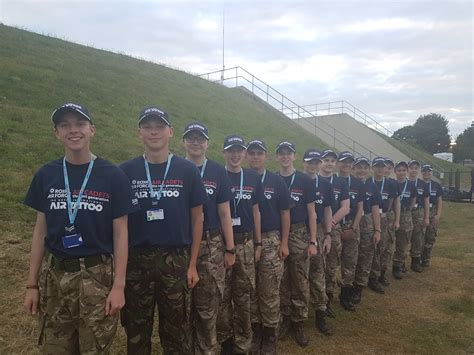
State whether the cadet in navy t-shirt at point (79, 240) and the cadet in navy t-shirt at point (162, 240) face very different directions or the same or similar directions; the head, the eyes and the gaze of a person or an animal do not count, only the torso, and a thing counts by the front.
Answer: same or similar directions

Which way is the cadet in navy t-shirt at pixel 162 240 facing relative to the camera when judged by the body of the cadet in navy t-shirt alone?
toward the camera

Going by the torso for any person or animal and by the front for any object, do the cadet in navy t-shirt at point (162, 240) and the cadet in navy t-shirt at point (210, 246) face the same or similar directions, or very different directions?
same or similar directions

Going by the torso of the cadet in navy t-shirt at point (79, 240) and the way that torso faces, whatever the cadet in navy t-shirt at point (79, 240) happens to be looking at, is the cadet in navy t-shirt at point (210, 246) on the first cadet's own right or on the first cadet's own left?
on the first cadet's own left

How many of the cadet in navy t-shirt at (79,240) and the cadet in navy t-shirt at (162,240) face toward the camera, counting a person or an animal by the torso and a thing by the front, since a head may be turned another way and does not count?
2

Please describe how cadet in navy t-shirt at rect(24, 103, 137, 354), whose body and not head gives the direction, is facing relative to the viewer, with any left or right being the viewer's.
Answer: facing the viewer

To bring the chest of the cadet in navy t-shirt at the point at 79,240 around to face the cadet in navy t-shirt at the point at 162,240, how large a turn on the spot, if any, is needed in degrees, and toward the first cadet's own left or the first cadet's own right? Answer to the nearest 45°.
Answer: approximately 90° to the first cadet's own left

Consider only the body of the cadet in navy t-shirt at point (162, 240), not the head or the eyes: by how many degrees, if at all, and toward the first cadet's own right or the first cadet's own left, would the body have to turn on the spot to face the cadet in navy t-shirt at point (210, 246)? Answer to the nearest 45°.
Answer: approximately 135° to the first cadet's own left

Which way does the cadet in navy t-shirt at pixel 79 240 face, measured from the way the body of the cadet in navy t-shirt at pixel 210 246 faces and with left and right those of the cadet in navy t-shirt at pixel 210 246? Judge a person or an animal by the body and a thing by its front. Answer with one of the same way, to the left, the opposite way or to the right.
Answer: the same way

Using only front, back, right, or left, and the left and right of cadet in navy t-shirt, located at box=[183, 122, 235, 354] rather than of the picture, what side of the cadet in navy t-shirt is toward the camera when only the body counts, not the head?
front

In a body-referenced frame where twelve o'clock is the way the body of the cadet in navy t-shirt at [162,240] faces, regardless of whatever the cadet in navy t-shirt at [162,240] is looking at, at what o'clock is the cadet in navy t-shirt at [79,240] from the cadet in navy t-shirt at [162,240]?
the cadet in navy t-shirt at [79,240] is roughly at 2 o'clock from the cadet in navy t-shirt at [162,240].

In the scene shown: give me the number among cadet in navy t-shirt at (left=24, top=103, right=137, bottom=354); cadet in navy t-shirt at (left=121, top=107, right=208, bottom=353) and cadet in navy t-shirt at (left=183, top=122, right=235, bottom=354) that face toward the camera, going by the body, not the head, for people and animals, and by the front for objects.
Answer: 3

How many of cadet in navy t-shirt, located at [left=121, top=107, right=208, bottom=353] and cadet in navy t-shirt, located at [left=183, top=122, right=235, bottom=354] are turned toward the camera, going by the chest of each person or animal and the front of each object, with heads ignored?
2
